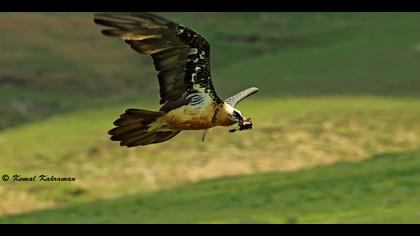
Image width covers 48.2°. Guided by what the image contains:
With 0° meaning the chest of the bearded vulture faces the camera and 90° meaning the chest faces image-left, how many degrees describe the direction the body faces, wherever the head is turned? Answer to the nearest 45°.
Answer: approximately 270°
